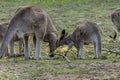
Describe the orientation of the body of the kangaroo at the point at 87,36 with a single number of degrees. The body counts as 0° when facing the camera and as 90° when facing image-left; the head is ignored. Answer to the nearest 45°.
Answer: approximately 90°

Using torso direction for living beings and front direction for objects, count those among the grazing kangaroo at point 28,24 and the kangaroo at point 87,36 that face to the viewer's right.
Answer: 1

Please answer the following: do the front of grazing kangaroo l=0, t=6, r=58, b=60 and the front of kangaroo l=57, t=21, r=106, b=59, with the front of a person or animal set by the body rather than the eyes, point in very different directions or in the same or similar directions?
very different directions

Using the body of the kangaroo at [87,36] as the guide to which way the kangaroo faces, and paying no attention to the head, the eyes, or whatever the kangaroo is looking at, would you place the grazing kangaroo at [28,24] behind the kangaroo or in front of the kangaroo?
in front

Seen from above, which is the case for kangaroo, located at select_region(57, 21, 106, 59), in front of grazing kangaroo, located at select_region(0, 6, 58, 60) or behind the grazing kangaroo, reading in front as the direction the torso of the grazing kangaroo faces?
in front

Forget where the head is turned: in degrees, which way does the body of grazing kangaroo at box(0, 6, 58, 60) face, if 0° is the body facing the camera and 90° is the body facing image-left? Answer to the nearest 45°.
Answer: approximately 270°
